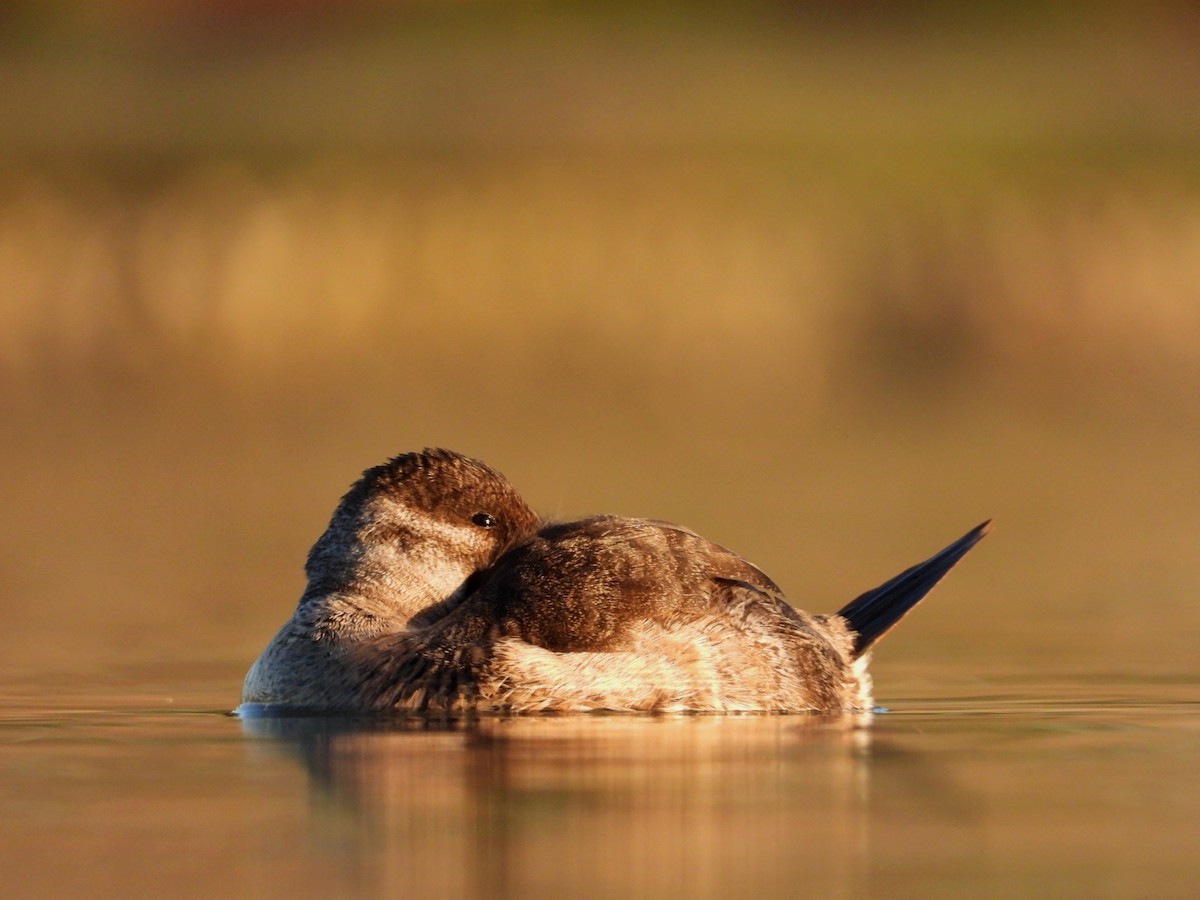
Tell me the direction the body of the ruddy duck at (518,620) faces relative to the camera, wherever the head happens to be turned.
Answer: to the viewer's left
